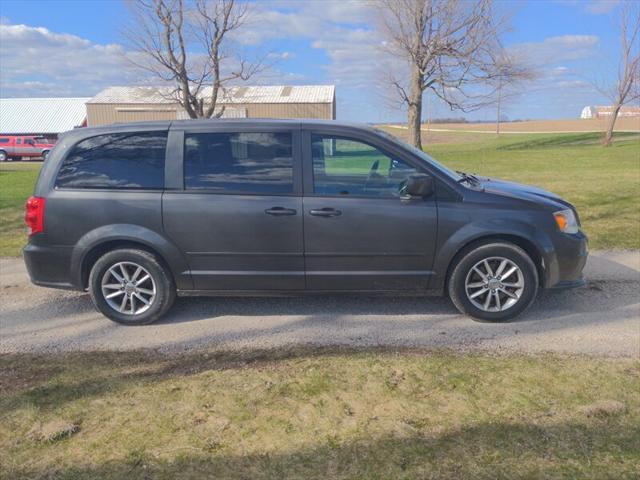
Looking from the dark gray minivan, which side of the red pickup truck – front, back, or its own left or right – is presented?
right

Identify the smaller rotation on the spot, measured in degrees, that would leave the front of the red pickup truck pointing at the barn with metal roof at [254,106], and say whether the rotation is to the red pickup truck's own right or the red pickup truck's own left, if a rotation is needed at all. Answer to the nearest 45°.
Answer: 0° — it already faces it

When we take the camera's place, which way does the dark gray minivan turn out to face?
facing to the right of the viewer

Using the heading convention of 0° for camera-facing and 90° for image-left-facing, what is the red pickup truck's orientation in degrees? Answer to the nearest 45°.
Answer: approximately 270°

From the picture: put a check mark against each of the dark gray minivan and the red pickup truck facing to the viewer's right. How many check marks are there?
2

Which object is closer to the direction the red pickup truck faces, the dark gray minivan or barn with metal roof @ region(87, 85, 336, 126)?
the barn with metal roof

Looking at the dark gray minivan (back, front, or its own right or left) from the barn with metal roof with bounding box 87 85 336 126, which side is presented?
left
